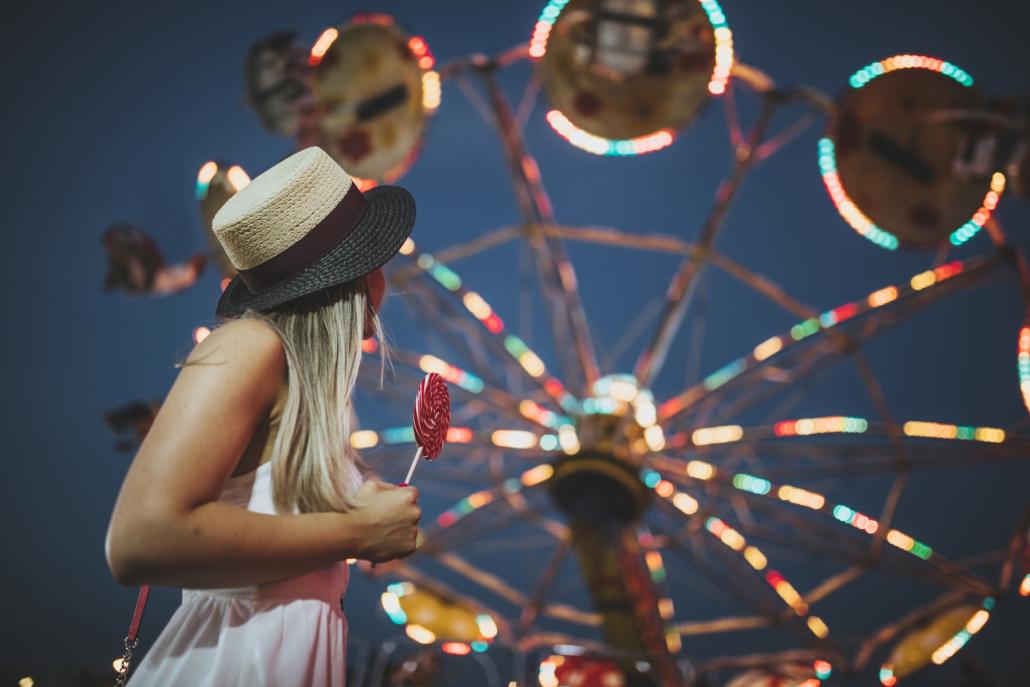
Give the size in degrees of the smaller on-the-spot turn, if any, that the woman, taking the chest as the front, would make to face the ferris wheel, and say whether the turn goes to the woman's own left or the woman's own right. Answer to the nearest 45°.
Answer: approximately 45° to the woman's own left

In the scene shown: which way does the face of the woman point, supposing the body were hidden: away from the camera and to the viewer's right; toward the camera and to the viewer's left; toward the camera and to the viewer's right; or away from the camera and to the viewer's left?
away from the camera and to the viewer's right

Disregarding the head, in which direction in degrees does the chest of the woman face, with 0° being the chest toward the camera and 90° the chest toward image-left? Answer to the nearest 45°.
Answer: approximately 270°
